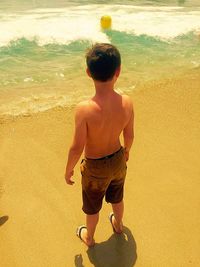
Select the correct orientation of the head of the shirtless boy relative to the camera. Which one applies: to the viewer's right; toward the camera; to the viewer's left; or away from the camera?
away from the camera

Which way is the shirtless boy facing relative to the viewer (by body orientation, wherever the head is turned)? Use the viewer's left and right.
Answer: facing away from the viewer and to the left of the viewer

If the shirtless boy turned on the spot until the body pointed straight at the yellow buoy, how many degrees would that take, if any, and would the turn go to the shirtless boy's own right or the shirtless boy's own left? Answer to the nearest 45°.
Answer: approximately 45° to the shirtless boy's own right
